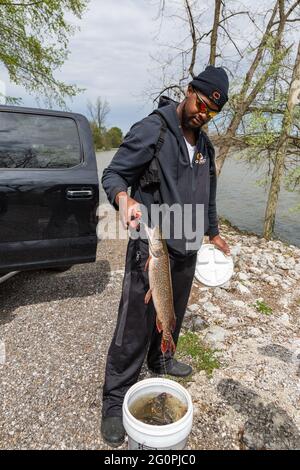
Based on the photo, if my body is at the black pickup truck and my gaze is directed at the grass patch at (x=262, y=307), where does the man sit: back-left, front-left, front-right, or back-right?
front-right

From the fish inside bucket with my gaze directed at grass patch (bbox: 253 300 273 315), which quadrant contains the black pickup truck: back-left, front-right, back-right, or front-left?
front-left

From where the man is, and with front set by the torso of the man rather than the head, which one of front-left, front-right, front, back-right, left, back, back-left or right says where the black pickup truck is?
back

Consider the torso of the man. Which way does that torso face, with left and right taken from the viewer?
facing the viewer and to the right of the viewer

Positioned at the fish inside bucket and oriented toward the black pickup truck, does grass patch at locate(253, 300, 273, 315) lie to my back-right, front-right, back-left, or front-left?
front-right

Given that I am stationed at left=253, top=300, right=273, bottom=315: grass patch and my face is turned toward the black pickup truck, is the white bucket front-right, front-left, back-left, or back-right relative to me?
front-left

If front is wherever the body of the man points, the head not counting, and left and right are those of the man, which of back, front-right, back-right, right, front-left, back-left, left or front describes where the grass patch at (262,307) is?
left
